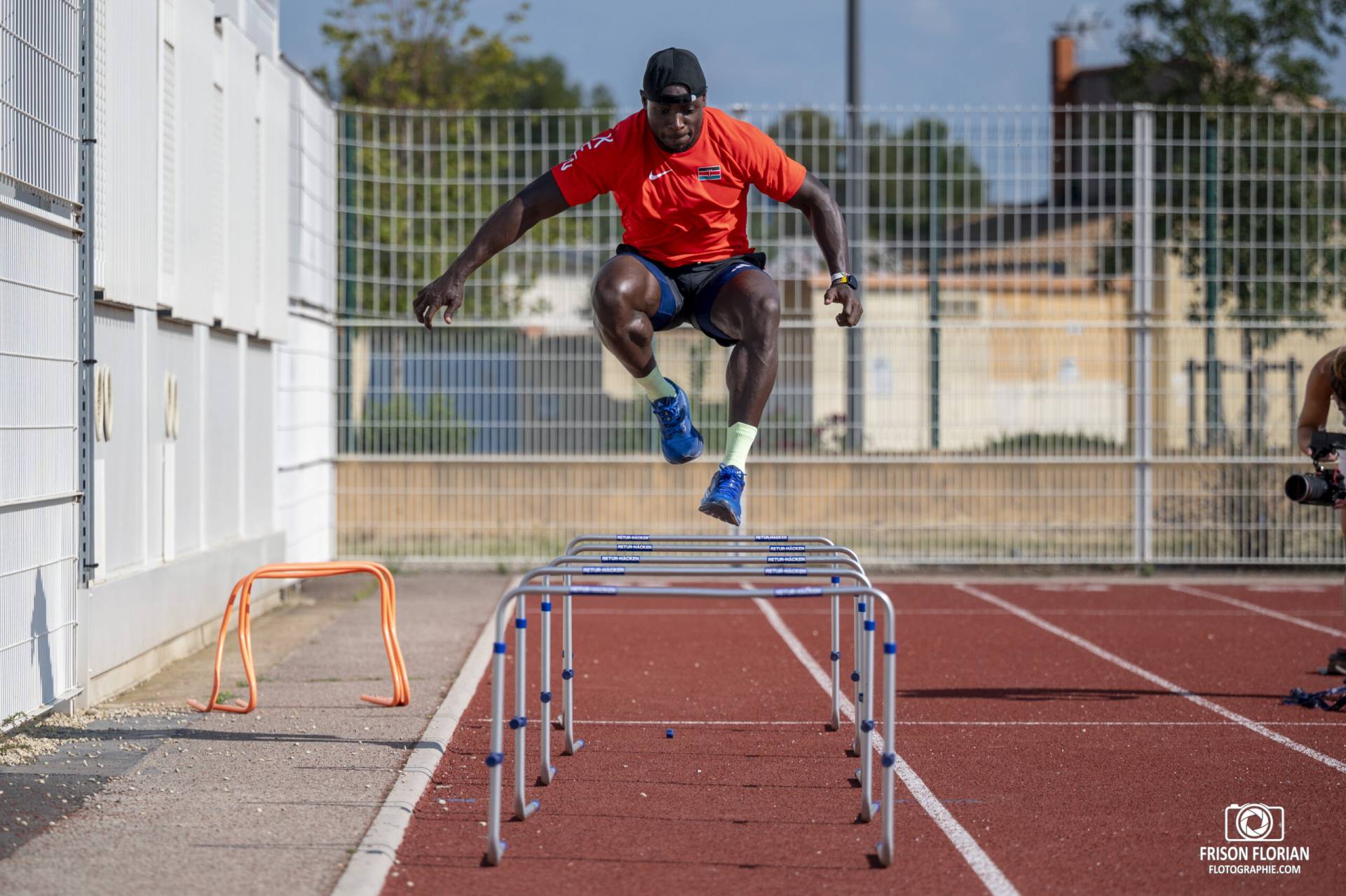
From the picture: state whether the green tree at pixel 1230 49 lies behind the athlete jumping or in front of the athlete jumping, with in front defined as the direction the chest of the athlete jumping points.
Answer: behind

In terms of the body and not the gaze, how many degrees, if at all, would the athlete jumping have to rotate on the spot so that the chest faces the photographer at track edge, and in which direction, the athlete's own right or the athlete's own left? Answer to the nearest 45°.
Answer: approximately 135° to the athlete's own left

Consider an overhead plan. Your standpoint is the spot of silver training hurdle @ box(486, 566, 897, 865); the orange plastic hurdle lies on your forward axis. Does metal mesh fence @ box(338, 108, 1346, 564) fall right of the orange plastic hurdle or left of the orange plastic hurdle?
right

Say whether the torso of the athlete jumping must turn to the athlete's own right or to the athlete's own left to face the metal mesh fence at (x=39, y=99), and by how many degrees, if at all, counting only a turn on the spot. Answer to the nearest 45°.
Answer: approximately 90° to the athlete's own right

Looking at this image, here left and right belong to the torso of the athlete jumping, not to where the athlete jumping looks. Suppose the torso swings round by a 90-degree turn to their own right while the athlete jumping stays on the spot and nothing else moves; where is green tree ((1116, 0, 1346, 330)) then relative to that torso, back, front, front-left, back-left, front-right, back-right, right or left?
back-right

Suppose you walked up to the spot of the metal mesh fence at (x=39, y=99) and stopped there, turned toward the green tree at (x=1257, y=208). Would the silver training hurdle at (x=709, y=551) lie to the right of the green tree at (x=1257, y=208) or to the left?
right

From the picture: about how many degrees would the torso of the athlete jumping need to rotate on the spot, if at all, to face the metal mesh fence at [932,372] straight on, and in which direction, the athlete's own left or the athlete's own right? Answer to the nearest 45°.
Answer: approximately 180°

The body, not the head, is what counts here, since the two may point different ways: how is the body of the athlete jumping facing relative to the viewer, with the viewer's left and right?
facing the viewer

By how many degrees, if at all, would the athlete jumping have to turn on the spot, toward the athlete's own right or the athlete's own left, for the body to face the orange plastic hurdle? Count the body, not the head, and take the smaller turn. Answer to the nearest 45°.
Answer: approximately 135° to the athlete's own right
